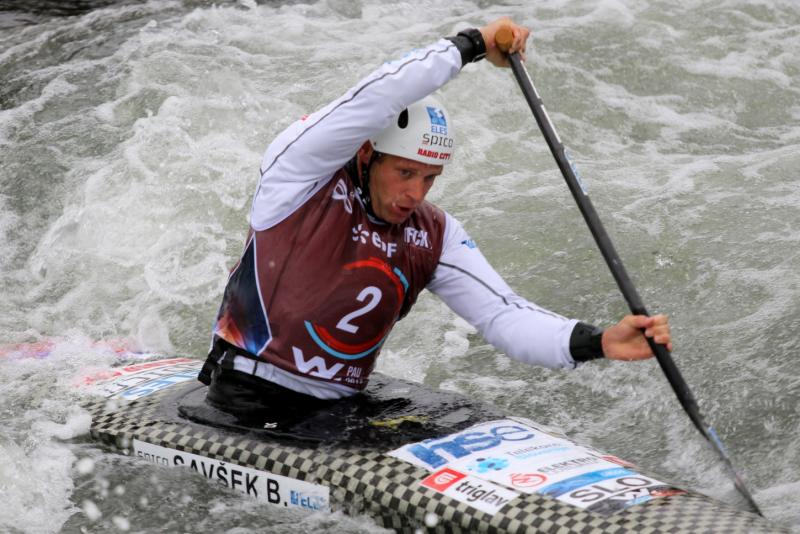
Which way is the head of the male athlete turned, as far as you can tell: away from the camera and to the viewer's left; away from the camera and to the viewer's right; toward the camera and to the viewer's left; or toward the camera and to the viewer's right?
toward the camera and to the viewer's right

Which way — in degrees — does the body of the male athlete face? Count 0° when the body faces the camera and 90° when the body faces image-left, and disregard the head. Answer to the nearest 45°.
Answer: approximately 315°
